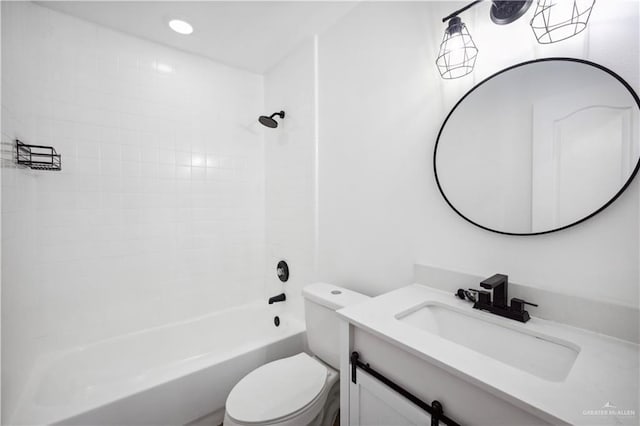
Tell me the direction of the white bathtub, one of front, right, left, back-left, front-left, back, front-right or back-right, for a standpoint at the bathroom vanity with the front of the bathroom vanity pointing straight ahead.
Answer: front-right

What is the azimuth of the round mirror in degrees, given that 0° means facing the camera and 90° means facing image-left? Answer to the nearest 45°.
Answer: approximately 45°

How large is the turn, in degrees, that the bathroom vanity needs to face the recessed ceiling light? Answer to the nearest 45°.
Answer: approximately 45° to its right

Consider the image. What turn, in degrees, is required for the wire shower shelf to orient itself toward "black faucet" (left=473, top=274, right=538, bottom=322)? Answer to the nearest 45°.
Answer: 0° — it already faces it

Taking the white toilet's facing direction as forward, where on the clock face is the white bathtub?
The white bathtub is roughly at 2 o'clock from the white toilet.

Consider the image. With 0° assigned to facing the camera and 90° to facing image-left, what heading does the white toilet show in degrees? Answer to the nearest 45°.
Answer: approximately 45°

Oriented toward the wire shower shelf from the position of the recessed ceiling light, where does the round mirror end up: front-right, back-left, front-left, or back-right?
back-left
